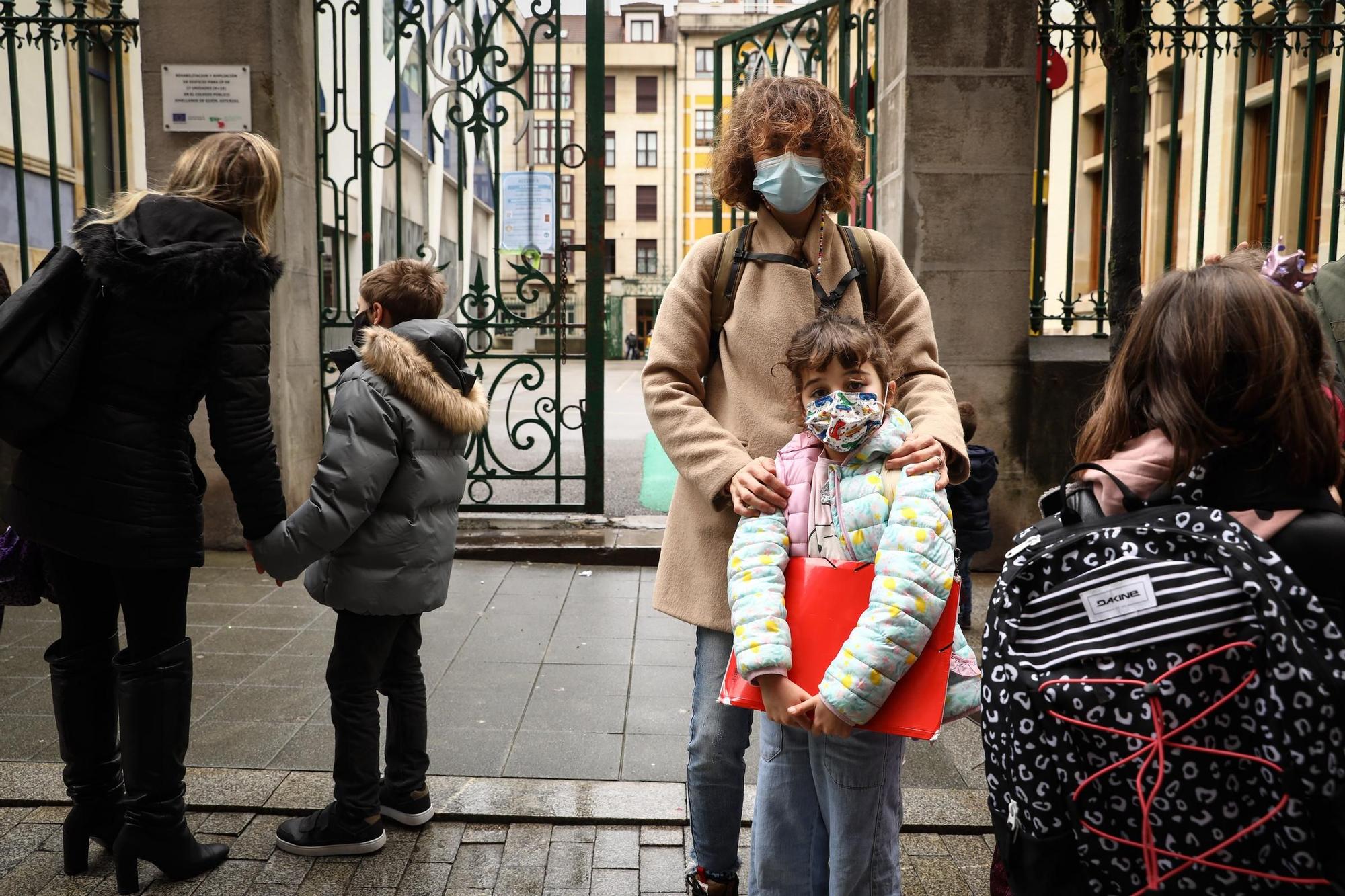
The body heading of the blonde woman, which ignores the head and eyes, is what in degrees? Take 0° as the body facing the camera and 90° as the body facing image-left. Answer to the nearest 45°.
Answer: approximately 225°

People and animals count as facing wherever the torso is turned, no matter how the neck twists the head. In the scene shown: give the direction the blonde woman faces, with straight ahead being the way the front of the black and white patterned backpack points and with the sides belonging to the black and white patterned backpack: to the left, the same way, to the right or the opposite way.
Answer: the opposite way

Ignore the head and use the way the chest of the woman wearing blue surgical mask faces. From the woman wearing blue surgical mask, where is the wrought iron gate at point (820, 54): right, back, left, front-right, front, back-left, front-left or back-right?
back

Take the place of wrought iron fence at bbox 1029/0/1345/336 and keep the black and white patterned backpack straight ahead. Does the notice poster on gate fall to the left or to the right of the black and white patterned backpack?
right

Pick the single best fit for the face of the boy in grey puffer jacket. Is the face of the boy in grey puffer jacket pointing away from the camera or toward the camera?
away from the camera

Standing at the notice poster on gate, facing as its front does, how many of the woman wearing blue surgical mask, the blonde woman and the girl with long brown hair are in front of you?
3

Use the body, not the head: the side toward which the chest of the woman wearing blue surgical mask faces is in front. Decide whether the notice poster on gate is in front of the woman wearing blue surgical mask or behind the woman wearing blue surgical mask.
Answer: behind

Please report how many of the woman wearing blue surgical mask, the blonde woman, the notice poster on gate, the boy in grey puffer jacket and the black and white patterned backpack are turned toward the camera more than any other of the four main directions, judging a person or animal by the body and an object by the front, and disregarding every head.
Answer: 3

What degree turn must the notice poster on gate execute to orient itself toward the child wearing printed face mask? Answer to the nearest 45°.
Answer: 0° — it already faces them

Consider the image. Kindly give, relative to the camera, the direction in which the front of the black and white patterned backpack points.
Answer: facing the viewer

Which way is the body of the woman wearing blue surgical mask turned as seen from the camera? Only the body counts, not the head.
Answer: toward the camera
